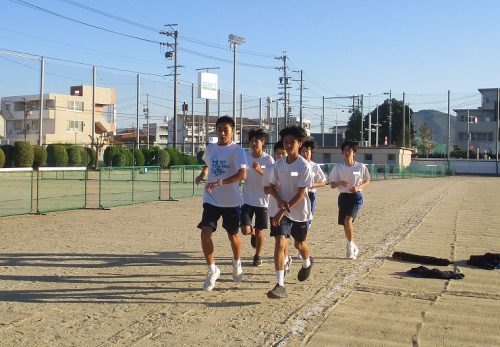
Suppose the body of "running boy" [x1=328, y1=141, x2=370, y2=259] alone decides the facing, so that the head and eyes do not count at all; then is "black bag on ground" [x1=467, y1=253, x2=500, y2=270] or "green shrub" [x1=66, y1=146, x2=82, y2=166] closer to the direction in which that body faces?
the black bag on ground

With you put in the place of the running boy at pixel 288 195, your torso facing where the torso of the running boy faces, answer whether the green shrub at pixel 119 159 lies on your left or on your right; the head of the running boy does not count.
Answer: on your right

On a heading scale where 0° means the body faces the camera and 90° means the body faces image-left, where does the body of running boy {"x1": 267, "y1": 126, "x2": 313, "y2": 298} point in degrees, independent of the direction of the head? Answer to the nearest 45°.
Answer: approximately 45°

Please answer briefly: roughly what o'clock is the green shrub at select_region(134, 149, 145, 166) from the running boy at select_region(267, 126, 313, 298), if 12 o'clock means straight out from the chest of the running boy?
The green shrub is roughly at 4 o'clock from the running boy.

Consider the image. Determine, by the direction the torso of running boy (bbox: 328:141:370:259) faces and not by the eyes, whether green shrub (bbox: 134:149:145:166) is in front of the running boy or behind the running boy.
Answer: behind

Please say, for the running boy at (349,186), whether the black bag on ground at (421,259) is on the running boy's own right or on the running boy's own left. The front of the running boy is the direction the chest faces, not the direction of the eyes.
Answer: on the running boy's own left

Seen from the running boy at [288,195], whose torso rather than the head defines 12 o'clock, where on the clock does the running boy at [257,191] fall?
the running boy at [257,191] is roughly at 4 o'clock from the running boy at [288,195].
